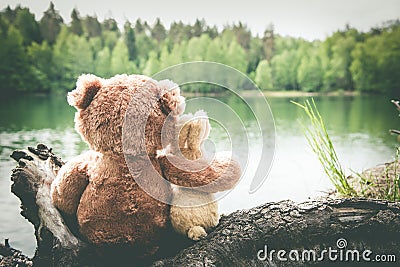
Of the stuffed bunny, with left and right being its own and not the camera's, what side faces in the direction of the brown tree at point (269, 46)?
front

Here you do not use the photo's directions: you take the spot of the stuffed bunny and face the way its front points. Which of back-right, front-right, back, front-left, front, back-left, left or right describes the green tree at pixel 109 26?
front

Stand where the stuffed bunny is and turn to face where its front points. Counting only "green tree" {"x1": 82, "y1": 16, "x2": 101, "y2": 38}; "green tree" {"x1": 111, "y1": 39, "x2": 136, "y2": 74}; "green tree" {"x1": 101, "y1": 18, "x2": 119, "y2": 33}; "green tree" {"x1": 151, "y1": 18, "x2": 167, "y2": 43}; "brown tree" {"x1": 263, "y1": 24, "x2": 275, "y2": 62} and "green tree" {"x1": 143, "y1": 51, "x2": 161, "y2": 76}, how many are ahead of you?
6

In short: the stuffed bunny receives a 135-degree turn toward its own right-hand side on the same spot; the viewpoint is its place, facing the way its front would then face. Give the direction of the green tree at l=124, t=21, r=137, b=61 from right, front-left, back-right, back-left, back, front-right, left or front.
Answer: back-left

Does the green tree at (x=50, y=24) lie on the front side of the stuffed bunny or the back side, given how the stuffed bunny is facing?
on the front side

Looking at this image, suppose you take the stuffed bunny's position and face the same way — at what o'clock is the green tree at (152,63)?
The green tree is roughly at 12 o'clock from the stuffed bunny.

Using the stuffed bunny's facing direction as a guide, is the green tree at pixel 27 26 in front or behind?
in front

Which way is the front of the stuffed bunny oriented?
away from the camera

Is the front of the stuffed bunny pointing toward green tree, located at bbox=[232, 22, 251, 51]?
yes

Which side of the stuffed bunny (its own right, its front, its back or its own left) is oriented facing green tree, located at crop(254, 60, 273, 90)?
front

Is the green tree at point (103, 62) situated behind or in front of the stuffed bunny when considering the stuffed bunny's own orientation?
in front
